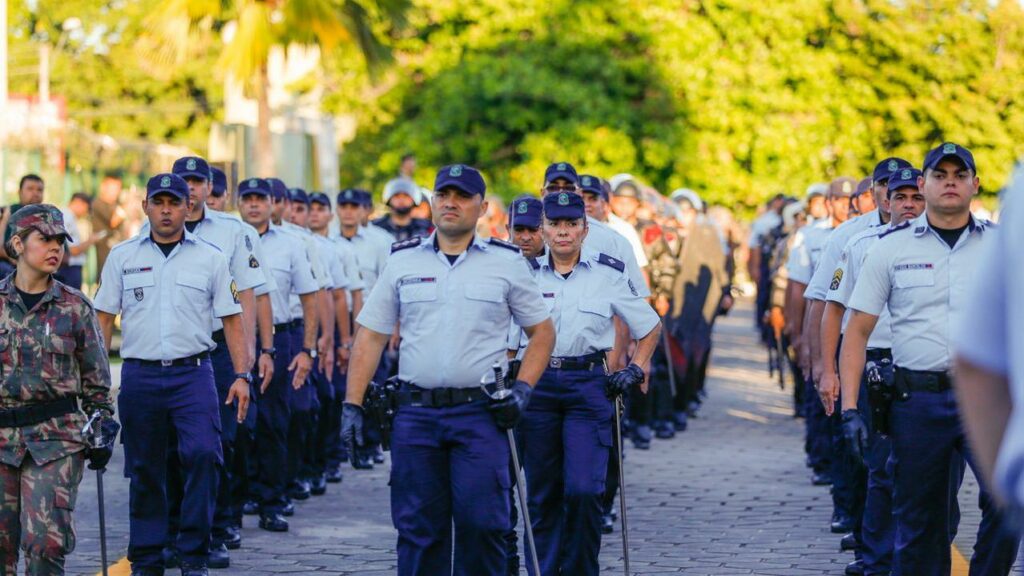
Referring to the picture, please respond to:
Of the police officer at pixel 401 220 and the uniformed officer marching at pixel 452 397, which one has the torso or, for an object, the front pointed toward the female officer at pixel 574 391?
the police officer

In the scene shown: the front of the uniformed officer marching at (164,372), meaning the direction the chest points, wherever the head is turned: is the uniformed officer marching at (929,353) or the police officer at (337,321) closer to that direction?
the uniformed officer marching

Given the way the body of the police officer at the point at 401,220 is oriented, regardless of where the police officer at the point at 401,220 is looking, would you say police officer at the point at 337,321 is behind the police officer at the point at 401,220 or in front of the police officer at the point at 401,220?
in front

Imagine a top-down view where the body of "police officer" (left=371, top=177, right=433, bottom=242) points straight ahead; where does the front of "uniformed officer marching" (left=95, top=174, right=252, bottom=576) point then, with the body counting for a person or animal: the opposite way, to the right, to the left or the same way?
the same way

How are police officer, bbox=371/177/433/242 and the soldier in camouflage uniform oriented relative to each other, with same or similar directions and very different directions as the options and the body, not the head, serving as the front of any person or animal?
same or similar directions

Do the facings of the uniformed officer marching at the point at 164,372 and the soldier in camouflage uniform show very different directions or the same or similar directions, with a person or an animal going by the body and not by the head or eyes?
same or similar directions

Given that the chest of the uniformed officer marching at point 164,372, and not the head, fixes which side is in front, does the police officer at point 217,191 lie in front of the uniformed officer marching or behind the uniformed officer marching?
behind

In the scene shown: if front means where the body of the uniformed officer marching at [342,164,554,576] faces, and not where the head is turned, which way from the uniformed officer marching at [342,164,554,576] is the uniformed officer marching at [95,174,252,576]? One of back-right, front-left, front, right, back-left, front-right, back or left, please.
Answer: back-right

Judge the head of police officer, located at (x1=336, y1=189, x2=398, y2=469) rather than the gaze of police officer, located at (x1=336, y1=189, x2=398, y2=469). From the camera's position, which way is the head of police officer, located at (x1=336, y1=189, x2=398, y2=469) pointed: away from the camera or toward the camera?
toward the camera

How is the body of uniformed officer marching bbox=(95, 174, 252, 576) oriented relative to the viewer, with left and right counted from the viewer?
facing the viewer

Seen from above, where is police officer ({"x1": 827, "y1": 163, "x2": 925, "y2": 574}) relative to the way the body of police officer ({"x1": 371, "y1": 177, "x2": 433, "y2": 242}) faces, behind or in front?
in front

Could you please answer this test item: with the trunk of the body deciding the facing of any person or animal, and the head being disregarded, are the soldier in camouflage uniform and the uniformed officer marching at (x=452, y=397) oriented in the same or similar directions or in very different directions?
same or similar directions

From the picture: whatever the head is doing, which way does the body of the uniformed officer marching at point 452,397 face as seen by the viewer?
toward the camera

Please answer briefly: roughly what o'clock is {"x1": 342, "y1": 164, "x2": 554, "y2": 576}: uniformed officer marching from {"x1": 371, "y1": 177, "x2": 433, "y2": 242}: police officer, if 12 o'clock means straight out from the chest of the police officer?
The uniformed officer marching is roughly at 12 o'clock from the police officer.

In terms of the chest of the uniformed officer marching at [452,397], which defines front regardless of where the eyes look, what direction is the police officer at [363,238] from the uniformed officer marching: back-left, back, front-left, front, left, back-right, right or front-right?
back

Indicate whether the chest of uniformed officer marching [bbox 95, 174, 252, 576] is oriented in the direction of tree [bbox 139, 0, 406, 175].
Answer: no

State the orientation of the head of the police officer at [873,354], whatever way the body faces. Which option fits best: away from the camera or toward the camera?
toward the camera

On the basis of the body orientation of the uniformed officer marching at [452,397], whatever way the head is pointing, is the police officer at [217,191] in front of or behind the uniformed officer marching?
behind
